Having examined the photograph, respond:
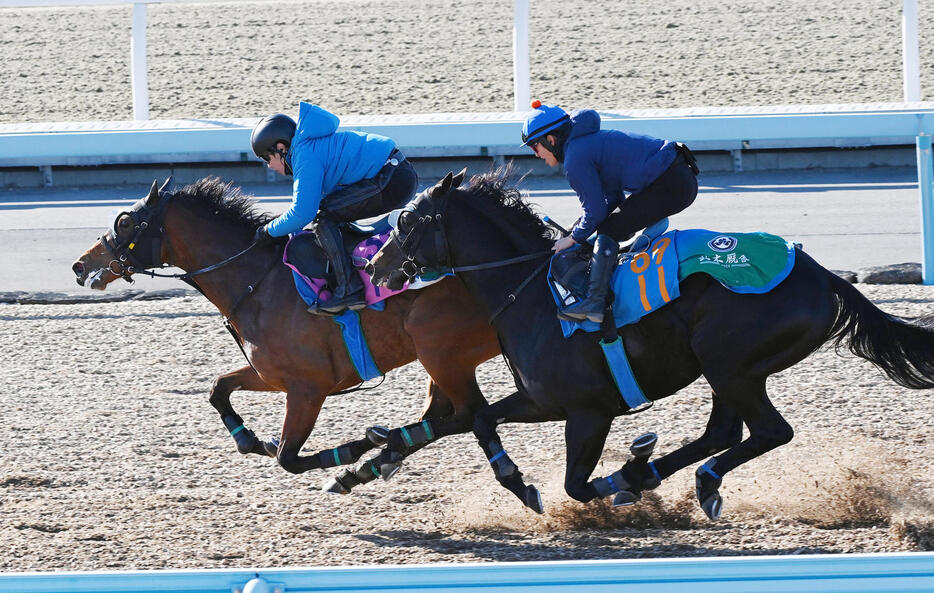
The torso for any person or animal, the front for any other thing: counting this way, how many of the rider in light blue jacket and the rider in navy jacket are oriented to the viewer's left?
2

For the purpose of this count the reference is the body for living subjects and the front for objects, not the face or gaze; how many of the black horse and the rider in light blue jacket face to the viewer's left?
2

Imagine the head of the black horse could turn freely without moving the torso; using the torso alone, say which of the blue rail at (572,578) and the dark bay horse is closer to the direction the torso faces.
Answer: the dark bay horse

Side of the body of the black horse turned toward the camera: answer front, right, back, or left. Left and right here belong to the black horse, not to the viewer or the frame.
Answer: left

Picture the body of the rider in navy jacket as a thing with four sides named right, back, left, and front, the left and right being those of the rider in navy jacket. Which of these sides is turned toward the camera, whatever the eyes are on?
left

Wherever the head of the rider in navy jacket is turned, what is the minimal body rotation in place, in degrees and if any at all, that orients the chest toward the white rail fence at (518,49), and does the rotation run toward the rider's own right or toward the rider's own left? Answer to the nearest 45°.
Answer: approximately 90° to the rider's own right

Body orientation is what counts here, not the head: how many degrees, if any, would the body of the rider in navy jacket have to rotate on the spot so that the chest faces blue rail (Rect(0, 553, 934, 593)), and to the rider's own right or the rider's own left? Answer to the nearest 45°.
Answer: approximately 90° to the rider's own left

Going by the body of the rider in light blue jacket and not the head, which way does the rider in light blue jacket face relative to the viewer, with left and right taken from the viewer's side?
facing to the left of the viewer

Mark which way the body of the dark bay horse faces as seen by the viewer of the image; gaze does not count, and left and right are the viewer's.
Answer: facing to the left of the viewer

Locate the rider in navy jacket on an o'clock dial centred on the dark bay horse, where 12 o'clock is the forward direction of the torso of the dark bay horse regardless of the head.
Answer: The rider in navy jacket is roughly at 7 o'clock from the dark bay horse.

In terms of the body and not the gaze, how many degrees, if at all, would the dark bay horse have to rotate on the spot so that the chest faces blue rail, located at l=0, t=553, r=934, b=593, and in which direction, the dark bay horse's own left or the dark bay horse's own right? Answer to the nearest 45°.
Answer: approximately 90° to the dark bay horse's own left

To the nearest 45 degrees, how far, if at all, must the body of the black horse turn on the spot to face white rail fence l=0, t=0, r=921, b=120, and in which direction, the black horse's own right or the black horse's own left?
approximately 90° to the black horse's own right

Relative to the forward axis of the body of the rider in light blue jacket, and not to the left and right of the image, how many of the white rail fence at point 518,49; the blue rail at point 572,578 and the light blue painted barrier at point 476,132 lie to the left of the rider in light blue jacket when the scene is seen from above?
1

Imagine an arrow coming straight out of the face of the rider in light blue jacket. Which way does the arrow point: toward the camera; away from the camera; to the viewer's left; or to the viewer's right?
to the viewer's left

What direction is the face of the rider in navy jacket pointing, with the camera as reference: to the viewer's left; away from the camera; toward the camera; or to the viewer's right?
to the viewer's left

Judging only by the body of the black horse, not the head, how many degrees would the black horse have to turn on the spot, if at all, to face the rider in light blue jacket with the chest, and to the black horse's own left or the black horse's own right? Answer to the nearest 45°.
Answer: approximately 45° to the black horse's own right
